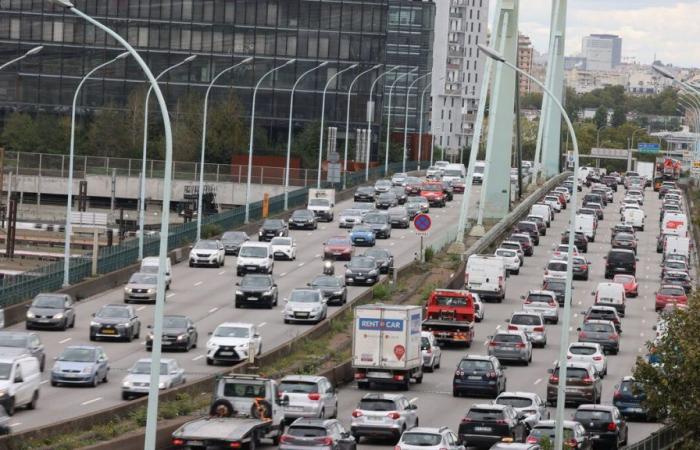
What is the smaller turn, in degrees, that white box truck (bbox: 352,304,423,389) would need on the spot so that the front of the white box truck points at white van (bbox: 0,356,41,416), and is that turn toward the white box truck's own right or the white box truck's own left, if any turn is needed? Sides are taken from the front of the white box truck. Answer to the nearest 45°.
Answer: approximately 135° to the white box truck's own left

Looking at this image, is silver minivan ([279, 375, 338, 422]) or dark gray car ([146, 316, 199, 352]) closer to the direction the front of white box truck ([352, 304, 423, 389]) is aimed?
the dark gray car

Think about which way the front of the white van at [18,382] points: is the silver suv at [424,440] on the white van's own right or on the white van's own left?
on the white van's own left

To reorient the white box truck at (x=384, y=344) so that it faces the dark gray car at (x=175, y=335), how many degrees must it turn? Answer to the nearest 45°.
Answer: approximately 45° to its left

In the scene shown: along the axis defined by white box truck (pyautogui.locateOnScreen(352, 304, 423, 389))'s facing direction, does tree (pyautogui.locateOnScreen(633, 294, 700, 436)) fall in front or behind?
behind

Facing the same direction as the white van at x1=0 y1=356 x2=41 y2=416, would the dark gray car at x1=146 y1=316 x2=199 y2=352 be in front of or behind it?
behind

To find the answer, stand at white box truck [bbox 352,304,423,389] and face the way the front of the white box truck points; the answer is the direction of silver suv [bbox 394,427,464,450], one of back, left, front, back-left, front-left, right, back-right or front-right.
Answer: back

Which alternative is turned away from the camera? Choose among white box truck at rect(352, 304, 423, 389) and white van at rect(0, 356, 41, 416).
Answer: the white box truck

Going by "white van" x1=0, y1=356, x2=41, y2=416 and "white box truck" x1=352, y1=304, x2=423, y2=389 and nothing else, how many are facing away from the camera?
1

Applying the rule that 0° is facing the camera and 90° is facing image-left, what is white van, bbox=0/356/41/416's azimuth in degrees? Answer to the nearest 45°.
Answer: approximately 45°

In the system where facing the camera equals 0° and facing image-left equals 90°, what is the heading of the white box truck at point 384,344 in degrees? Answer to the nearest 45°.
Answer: approximately 180°

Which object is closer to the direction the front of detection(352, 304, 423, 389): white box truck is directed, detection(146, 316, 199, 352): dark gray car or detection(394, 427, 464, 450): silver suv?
the dark gray car
